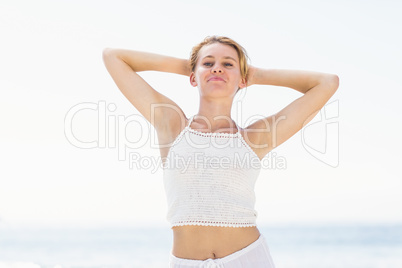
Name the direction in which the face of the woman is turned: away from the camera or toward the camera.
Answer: toward the camera

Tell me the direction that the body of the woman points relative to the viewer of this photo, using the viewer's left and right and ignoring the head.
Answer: facing the viewer
